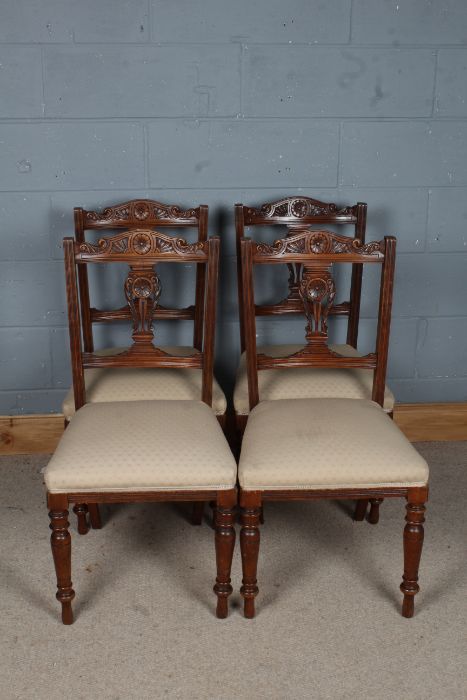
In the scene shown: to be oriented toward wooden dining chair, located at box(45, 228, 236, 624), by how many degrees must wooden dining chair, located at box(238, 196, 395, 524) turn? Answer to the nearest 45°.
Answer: approximately 45° to its right

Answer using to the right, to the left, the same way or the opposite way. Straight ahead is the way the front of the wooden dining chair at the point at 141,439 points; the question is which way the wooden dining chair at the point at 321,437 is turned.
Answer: the same way

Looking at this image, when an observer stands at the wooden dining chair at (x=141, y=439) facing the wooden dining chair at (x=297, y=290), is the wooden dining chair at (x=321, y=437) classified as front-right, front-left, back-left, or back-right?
front-right

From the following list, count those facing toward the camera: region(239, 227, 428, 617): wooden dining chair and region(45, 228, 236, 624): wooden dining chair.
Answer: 2

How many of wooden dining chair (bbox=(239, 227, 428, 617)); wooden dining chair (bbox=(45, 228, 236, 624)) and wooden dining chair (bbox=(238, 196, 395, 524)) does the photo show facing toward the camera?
3

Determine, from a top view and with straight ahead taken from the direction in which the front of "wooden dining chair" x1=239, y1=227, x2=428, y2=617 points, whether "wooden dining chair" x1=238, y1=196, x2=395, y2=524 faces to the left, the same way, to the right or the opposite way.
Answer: the same way

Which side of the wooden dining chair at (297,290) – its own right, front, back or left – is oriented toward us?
front

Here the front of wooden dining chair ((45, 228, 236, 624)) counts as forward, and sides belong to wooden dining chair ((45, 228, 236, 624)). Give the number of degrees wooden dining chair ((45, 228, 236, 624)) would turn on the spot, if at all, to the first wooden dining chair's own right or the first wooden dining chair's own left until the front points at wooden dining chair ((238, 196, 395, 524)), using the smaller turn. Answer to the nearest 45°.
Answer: approximately 135° to the first wooden dining chair's own left

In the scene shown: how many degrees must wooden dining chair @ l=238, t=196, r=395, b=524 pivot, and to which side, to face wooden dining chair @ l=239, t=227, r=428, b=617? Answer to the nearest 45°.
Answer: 0° — it already faces it

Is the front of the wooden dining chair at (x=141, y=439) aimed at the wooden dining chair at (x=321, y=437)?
no

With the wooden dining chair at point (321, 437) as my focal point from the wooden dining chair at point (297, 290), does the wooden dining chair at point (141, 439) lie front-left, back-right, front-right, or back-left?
front-right

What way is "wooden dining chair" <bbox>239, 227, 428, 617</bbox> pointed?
toward the camera
